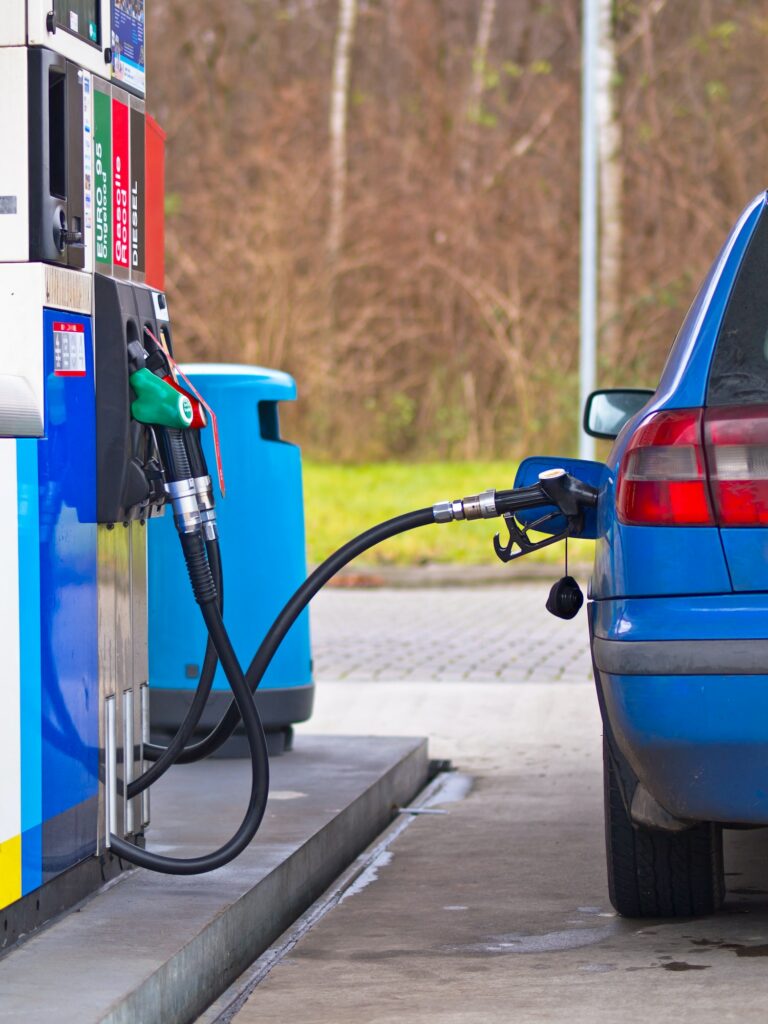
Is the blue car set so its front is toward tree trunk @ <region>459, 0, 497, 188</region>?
yes

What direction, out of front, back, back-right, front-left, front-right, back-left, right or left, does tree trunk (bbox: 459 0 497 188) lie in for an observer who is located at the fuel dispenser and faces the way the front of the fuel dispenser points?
back-left

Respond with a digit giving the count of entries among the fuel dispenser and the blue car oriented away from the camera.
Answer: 1

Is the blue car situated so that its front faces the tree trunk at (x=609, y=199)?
yes

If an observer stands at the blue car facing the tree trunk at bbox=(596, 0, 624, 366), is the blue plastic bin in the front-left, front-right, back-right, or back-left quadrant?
front-left

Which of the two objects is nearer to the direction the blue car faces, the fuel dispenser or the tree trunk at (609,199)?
the tree trunk

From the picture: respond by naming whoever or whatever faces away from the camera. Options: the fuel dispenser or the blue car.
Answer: the blue car

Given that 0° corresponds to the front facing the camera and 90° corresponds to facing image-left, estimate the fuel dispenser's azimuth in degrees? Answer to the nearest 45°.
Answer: approximately 315°

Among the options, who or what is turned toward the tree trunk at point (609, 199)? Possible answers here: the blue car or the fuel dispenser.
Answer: the blue car

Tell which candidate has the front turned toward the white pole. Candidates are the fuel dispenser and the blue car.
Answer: the blue car

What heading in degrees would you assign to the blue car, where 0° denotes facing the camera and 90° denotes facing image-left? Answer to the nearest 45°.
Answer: approximately 180°

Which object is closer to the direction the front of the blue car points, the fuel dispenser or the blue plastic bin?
the blue plastic bin

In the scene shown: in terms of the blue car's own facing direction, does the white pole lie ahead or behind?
ahead

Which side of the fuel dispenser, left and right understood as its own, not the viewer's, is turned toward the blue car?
front

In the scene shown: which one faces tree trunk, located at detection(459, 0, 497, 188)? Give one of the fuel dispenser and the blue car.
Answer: the blue car
